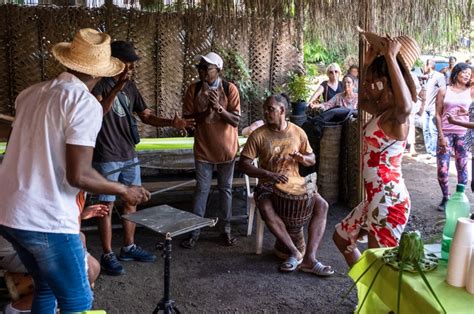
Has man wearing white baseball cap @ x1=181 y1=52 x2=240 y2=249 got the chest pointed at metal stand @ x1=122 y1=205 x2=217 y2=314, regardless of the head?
yes

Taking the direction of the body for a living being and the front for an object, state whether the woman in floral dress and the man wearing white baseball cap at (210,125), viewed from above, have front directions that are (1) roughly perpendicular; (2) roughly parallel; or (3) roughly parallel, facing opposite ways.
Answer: roughly perpendicular

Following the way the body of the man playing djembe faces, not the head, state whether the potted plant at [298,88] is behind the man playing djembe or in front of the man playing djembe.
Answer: behind

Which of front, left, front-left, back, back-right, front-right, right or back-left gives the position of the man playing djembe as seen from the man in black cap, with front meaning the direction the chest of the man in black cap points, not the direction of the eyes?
front-left

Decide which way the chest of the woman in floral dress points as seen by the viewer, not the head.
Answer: to the viewer's left

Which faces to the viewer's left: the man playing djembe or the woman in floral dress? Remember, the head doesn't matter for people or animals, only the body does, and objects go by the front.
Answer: the woman in floral dress

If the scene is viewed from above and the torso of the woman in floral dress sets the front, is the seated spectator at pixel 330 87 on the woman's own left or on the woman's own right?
on the woman's own right

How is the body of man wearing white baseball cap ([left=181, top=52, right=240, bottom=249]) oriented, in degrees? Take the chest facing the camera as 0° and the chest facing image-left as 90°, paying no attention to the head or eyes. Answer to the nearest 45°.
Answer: approximately 0°

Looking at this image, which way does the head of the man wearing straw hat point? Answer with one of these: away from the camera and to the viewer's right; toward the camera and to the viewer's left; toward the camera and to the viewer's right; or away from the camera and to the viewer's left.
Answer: away from the camera and to the viewer's right

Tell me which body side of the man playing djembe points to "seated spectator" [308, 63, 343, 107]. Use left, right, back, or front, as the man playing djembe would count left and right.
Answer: back

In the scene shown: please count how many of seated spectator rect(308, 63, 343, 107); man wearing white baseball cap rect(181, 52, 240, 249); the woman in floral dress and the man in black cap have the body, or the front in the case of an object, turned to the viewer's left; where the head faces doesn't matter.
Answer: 1

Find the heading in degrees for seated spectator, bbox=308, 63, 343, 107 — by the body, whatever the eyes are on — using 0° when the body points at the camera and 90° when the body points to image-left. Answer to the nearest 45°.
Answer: approximately 0°

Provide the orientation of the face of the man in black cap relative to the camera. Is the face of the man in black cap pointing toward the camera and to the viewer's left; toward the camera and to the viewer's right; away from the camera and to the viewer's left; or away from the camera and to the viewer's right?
toward the camera and to the viewer's right

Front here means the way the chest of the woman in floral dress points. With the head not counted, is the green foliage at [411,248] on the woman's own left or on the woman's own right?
on the woman's own left
